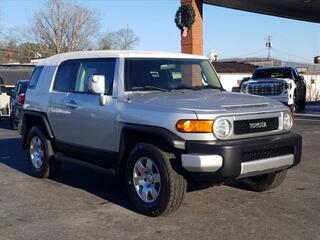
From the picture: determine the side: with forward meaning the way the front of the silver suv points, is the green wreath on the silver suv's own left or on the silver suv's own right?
on the silver suv's own left

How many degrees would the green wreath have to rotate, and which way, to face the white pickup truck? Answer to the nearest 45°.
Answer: approximately 135° to its left

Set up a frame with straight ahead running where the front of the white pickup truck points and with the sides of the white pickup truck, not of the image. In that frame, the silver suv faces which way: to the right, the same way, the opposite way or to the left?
to the left

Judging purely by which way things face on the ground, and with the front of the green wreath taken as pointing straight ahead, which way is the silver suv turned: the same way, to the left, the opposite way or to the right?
to the left

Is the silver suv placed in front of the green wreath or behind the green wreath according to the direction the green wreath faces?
in front

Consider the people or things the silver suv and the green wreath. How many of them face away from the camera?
0

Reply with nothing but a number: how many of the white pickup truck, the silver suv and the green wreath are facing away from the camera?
0

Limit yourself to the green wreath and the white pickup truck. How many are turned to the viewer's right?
0

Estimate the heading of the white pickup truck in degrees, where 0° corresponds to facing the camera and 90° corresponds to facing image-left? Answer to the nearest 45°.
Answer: approximately 45°
